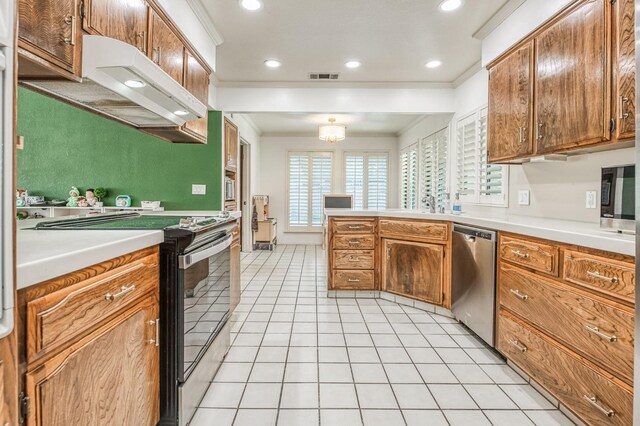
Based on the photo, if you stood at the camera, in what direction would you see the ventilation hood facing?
facing the viewer and to the right of the viewer

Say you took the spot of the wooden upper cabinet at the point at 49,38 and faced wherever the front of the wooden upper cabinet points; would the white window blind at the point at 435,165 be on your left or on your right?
on your left

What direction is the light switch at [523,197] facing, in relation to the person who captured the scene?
facing the viewer and to the left of the viewer

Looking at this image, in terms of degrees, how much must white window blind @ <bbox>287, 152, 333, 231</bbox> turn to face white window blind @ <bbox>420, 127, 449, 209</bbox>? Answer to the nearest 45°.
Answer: approximately 45° to its left

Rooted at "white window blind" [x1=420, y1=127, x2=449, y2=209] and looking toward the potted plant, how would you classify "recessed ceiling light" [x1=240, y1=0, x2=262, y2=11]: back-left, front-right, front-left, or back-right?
front-left

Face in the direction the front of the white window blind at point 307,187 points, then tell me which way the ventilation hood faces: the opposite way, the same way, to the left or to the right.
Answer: to the left

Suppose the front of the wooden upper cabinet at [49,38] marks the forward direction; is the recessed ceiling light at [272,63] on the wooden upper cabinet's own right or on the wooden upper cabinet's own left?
on the wooden upper cabinet's own left

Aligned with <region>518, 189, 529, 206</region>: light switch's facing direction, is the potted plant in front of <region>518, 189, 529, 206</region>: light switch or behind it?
in front

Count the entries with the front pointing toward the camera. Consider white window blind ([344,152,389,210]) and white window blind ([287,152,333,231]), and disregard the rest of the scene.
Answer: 2

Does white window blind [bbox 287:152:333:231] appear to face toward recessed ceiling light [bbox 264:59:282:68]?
yes

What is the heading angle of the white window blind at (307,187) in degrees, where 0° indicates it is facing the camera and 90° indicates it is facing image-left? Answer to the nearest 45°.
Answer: approximately 0°

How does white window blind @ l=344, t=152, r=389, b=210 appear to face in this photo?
toward the camera
